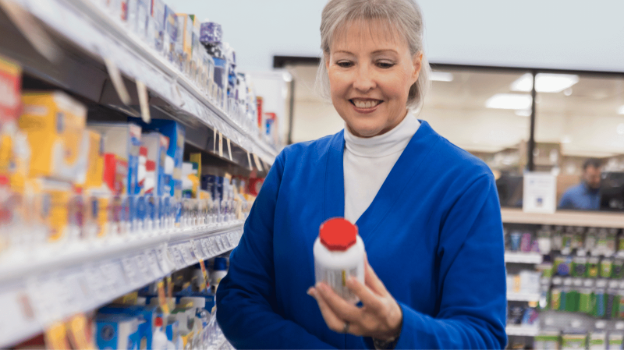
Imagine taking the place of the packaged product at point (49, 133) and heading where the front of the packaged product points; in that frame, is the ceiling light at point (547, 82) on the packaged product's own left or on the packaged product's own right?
on the packaged product's own left

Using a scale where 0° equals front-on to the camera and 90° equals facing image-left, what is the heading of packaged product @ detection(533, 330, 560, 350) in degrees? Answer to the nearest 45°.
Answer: approximately 0°

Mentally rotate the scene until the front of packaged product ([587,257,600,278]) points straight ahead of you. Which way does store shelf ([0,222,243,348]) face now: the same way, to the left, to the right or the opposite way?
to the left

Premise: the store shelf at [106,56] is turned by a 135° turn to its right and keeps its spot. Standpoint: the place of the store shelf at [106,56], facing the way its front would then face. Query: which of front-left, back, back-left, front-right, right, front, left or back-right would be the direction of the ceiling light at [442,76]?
back-right

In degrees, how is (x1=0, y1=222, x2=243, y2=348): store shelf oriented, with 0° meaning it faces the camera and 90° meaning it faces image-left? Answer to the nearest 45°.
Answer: approximately 315°

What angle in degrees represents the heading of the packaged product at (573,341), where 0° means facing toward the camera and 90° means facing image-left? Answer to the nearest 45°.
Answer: approximately 0°

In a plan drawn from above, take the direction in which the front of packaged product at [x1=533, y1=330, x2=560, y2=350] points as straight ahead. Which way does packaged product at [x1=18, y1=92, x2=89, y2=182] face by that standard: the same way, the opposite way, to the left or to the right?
to the left

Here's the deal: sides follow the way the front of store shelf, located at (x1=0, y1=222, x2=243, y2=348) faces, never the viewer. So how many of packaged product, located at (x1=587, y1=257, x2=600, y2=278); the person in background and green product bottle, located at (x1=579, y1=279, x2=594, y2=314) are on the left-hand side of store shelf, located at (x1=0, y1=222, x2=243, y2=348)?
3

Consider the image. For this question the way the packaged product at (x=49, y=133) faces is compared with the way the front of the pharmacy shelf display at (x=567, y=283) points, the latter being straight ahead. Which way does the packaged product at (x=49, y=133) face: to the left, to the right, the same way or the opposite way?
to the left
